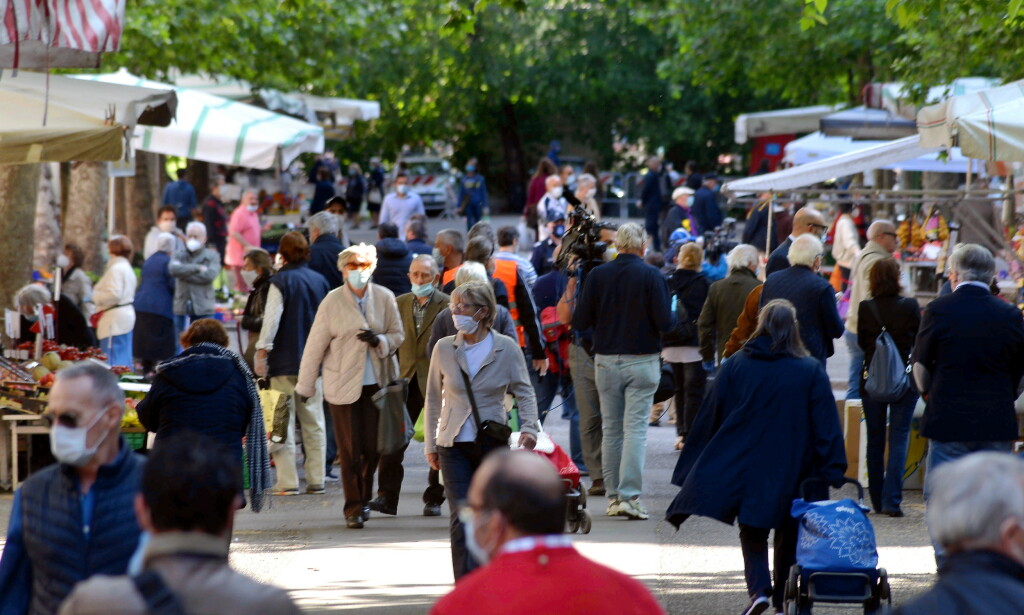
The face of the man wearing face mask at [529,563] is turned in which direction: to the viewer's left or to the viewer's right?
to the viewer's left

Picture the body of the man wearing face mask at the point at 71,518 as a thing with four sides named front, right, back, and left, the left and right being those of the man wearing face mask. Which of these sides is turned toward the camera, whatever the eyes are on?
front

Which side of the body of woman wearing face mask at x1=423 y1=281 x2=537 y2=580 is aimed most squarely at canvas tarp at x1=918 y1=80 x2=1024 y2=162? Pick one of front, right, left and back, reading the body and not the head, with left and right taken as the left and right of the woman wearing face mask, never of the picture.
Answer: back

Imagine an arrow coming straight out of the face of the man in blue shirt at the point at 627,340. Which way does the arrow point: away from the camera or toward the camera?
away from the camera

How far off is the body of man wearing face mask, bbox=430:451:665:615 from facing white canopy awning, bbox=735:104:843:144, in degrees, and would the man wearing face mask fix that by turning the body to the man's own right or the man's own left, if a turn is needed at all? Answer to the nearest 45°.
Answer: approximately 45° to the man's own right

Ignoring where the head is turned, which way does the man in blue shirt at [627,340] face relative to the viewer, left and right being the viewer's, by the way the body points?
facing away from the viewer

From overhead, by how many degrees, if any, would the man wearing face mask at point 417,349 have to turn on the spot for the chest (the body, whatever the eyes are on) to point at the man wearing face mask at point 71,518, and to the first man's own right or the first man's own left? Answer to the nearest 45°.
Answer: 0° — they already face them

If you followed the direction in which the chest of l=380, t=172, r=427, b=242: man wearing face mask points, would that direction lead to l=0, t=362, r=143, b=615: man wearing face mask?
yes

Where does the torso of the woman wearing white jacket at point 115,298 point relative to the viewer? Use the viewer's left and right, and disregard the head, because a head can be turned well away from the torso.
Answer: facing to the left of the viewer

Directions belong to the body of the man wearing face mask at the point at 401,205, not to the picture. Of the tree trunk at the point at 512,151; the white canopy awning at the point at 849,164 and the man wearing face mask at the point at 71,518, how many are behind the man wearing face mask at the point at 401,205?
1

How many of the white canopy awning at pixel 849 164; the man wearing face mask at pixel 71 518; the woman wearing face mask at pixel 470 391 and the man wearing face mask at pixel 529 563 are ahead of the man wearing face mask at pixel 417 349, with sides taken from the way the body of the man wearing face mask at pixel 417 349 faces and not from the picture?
3

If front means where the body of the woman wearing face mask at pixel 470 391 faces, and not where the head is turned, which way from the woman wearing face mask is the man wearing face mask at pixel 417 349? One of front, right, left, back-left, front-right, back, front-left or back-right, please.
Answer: back-right

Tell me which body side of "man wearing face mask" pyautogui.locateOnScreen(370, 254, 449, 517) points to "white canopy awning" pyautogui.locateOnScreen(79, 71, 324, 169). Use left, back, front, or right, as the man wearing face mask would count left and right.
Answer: back

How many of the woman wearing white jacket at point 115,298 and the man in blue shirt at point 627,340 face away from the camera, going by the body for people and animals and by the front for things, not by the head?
1

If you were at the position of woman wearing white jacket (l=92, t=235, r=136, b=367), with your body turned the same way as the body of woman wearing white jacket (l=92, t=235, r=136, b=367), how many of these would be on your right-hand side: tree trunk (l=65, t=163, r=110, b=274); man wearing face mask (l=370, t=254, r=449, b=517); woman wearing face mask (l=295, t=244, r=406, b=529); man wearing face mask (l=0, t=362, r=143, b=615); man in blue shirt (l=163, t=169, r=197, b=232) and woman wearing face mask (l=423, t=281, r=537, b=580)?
2
